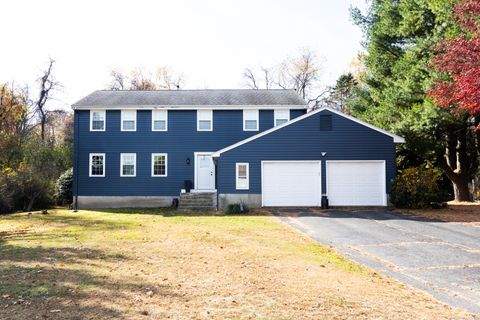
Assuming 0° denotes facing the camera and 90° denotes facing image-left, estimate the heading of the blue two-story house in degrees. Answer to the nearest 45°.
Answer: approximately 0°

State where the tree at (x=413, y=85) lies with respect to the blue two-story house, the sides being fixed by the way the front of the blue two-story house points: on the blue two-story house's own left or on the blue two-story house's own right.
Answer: on the blue two-story house's own left

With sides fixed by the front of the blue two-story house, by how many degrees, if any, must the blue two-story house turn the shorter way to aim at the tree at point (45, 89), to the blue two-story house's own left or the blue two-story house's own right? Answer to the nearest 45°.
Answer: approximately 135° to the blue two-story house's own right

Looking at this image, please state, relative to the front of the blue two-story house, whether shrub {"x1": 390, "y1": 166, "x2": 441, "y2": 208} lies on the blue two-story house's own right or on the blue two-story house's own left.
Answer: on the blue two-story house's own left

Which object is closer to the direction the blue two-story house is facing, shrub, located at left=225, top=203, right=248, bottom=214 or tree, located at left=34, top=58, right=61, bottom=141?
the shrub

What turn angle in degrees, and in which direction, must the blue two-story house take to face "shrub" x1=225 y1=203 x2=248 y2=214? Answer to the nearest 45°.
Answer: approximately 45° to its left

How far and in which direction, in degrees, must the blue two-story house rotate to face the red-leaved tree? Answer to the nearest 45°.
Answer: approximately 45° to its left

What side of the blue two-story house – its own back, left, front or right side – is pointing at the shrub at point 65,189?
right

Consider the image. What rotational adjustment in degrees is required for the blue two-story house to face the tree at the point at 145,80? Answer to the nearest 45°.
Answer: approximately 180°
